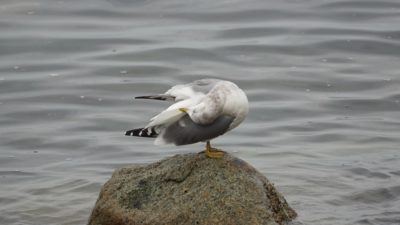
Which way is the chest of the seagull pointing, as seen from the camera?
to the viewer's right
